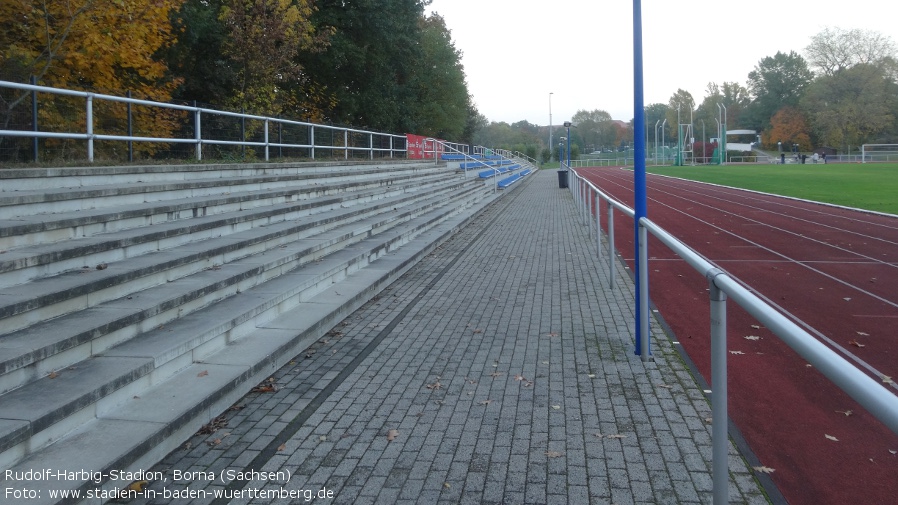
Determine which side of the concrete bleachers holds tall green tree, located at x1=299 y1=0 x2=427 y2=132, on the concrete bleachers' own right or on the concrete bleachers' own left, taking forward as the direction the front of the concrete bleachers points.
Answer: on the concrete bleachers' own left

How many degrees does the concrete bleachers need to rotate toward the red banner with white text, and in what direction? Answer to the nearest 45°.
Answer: approximately 135° to its left

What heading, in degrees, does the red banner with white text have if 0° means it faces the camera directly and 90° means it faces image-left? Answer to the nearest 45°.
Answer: approximately 315°

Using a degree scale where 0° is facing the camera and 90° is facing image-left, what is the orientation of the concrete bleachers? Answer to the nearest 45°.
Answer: approximately 315°

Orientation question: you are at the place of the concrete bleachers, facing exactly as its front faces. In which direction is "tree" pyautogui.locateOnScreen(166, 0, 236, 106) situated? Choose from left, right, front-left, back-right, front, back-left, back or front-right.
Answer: back-left

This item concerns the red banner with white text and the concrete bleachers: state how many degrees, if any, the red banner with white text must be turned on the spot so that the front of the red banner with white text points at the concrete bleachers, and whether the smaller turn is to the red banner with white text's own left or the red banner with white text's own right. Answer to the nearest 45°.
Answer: approximately 45° to the red banner with white text's own right

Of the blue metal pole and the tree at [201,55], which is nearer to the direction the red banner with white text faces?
the blue metal pole
